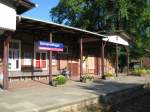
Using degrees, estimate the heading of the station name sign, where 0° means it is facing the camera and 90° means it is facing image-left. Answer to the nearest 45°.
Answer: approximately 315°

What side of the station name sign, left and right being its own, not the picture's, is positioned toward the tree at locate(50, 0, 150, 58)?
left
